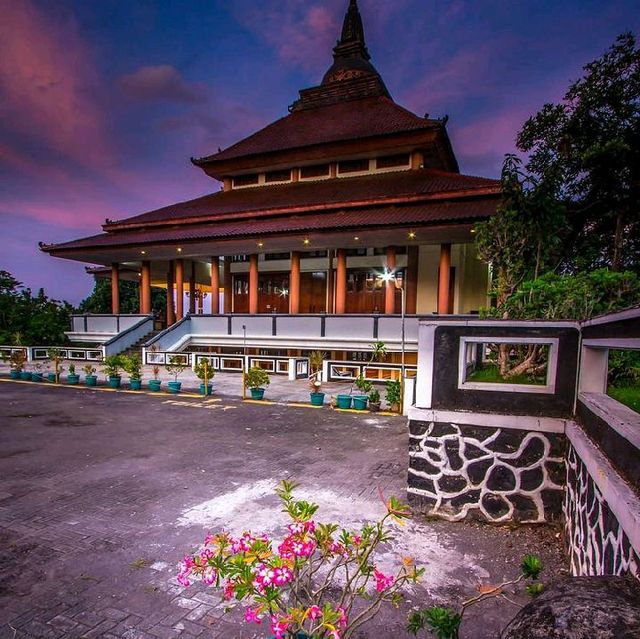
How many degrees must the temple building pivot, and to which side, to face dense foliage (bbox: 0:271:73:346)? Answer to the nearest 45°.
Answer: approximately 45° to its right

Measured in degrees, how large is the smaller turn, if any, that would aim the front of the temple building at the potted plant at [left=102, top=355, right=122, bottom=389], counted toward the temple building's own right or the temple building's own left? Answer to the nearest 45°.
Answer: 0° — it already faces it

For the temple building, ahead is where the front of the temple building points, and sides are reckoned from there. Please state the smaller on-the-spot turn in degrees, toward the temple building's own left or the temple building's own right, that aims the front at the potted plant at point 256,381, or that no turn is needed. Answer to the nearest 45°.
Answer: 0° — it already faces it

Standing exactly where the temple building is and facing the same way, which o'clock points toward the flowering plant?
The flowering plant is roughly at 11 o'clock from the temple building.

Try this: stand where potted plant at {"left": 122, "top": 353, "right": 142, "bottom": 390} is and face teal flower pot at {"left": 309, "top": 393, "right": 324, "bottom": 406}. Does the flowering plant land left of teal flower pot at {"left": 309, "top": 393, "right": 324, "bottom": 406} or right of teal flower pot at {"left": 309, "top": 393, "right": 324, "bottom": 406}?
right

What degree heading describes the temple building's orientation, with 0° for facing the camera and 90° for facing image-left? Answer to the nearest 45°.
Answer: approximately 45°
